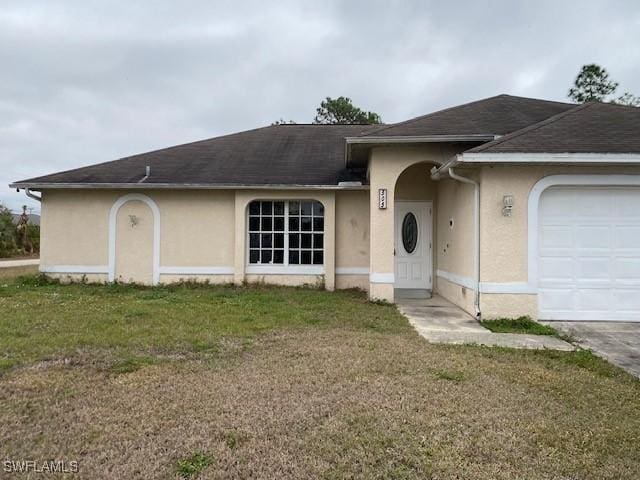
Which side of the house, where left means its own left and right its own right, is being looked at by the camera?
front
